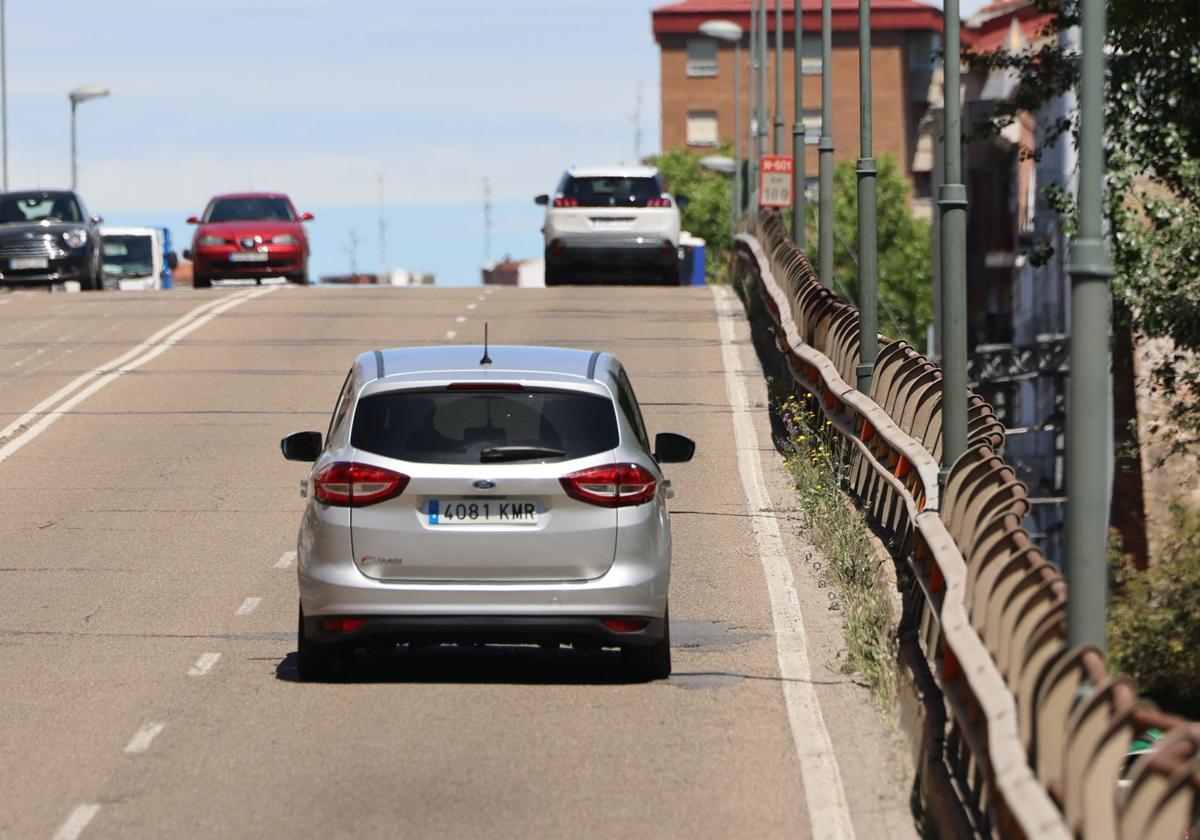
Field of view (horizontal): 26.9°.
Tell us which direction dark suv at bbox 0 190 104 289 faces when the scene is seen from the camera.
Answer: facing the viewer

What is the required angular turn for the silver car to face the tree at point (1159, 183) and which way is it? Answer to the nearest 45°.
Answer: approximately 45° to its right

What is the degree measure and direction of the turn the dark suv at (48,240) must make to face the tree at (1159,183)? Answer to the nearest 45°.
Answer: approximately 45° to its left

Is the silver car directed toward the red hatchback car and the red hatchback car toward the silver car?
yes

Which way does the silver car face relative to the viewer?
away from the camera

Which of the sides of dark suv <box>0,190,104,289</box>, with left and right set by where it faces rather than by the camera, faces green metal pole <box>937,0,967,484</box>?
front

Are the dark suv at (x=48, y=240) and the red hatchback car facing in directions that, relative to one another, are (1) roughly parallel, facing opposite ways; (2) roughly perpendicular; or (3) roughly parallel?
roughly parallel

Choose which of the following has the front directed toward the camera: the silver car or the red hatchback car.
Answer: the red hatchback car

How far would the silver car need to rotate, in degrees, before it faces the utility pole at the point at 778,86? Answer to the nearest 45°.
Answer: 0° — it already faces it

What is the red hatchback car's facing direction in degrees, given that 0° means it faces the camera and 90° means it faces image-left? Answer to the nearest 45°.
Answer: approximately 0°

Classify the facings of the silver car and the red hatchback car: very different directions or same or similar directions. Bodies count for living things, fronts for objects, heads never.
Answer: very different directions

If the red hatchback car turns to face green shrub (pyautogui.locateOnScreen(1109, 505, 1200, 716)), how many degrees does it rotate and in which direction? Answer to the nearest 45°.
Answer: approximately 45° to its left

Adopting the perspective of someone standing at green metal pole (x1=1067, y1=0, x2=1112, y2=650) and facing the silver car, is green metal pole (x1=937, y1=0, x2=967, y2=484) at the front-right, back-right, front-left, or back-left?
front-right

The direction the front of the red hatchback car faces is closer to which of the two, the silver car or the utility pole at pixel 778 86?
the silver car

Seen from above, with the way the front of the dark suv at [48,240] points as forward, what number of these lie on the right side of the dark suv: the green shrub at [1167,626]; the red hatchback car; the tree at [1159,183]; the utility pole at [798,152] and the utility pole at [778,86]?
0

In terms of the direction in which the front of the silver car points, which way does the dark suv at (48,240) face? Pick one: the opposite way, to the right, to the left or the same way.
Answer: the opposite way
